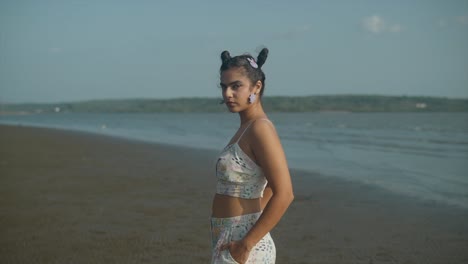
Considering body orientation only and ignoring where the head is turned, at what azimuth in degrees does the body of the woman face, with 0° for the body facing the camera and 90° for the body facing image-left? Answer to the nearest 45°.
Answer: approximately 90°
